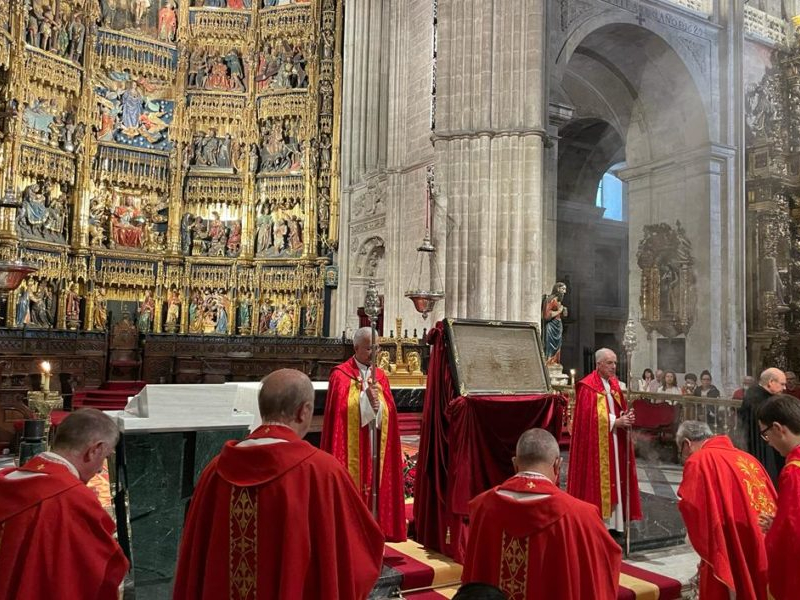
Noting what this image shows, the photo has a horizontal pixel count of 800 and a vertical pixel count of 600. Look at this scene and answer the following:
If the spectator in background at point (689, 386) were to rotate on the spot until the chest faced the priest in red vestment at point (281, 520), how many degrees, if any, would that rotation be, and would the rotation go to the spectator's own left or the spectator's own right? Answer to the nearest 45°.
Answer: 0° — they already face them

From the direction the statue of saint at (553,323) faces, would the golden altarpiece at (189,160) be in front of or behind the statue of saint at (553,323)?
behind

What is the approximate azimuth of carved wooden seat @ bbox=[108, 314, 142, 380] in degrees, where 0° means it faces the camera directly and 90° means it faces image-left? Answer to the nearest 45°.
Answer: approximately 0°

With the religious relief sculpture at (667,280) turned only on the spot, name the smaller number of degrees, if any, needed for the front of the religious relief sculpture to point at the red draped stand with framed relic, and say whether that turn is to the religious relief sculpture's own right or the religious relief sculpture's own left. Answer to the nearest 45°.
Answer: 0° — it already faces it

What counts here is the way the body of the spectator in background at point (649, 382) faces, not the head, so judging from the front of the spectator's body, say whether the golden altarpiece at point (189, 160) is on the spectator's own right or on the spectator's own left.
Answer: on the spectator's own right

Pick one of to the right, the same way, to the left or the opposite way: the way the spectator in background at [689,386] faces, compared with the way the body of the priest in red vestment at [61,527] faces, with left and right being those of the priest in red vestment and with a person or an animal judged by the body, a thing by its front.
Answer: the opposite way

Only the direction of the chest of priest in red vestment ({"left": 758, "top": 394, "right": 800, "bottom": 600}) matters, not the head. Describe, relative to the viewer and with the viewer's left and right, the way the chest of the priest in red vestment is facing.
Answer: facing to the left of the viewer

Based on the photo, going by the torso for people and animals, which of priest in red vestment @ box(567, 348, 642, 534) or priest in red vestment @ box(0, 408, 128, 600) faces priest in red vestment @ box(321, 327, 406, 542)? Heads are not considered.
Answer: priest in red vestment @ box(0, 408, 128, 600)

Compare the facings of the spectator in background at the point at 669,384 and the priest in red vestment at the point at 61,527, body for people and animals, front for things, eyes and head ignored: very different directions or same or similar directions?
very different directions

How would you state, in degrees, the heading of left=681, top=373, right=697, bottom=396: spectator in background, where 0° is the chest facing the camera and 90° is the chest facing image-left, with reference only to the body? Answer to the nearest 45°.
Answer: approximately 0°

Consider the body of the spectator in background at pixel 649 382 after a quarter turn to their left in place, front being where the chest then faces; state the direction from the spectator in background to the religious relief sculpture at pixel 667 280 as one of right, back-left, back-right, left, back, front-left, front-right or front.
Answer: left
